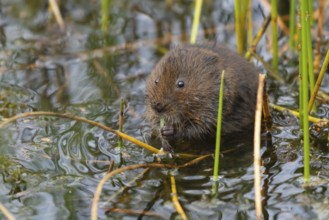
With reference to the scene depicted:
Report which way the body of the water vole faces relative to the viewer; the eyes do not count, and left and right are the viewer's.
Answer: facing the viewer and to the left of the viewer

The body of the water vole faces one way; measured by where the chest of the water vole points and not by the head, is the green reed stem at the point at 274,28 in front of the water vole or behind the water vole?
behind

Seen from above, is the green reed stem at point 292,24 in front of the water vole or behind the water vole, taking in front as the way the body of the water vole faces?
behind
